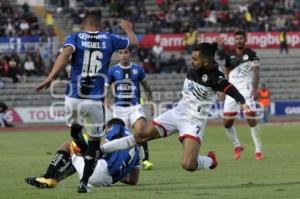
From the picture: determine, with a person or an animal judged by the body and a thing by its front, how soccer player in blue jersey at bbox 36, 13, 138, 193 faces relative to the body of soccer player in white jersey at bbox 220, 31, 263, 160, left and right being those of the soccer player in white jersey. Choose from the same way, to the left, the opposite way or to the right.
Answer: the opposite way

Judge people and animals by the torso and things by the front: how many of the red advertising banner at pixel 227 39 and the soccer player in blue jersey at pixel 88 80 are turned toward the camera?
1

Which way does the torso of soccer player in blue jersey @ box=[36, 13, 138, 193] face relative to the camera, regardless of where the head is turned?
away from the camera

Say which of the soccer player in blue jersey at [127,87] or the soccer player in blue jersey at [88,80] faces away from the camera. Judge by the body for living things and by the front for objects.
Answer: the soccer player in blue jersey at [88,80]

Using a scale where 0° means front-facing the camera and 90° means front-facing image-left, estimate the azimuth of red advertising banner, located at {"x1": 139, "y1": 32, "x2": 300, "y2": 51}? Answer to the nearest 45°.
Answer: approximately 0°

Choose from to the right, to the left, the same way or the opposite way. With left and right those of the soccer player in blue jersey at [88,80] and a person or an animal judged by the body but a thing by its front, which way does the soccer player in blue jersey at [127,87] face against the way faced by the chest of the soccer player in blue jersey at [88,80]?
the opposite way

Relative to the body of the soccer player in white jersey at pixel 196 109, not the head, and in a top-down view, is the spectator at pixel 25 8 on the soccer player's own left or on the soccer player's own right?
on the soccer player's own right

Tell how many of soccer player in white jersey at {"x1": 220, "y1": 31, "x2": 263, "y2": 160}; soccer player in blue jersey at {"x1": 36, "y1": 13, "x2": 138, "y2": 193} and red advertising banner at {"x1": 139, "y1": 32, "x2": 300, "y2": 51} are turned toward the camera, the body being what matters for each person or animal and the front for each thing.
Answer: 2
